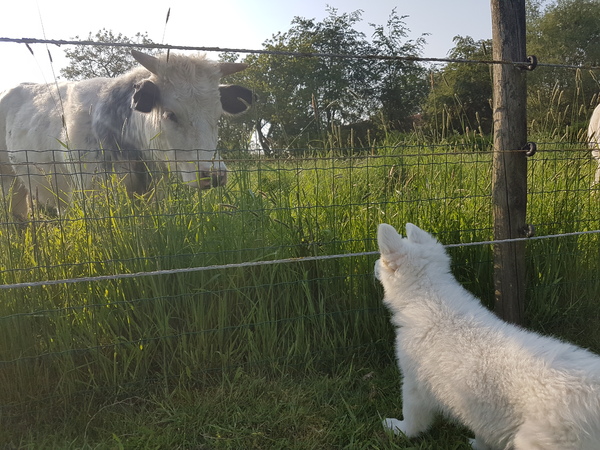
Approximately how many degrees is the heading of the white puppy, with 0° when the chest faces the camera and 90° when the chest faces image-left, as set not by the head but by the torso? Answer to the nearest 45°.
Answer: approximately 135°

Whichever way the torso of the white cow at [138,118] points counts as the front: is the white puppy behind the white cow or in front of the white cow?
in front

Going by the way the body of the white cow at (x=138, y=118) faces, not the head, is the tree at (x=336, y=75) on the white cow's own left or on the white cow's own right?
on the white cow's own left

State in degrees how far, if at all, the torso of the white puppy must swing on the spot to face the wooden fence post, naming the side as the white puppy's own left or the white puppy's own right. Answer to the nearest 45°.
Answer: approximately 45° to the white puppy's own right

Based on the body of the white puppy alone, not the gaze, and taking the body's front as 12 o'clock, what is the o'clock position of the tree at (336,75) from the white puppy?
The tree is roughly at 1 o'clock from the white puppy.

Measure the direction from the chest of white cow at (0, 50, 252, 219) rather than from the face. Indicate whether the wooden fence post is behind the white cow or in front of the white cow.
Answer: in front

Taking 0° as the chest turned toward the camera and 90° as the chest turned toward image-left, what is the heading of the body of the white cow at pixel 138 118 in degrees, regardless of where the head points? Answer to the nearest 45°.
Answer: approximately 315°
